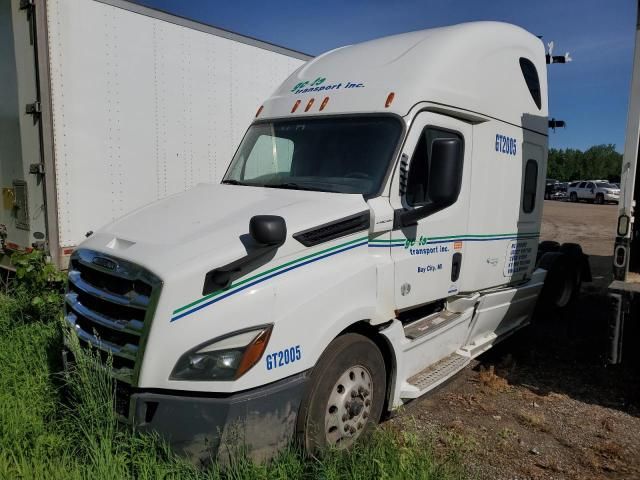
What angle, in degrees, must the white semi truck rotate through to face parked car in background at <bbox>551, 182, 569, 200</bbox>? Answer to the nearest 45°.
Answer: approximately 180°

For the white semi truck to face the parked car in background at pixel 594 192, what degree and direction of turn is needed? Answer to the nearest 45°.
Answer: approximately 180°

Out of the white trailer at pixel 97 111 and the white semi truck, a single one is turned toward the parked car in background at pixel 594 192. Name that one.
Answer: the white trailer

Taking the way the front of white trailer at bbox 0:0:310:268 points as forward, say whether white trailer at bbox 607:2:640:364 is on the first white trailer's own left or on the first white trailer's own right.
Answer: on the first white trailer's own right

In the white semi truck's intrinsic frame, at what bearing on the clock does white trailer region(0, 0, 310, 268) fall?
The white trailer is roughly at 3 o'clock from the white semi truck.

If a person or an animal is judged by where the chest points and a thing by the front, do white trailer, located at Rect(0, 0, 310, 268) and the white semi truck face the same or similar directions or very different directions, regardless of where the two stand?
very different directions

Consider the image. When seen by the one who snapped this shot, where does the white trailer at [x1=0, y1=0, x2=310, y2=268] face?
facing away from the viewer and to the right of the viewer

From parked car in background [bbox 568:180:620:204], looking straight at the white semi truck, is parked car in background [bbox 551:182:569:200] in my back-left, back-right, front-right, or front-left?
back-right

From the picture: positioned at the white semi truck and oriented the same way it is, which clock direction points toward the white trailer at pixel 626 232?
The white trailer is roughly at 7 o'clock from the white semi truck.

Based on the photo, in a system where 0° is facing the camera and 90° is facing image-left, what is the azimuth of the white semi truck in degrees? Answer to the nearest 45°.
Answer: approximately 45°
